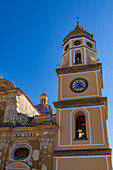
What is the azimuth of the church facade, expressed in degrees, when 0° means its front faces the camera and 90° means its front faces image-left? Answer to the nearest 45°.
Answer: approximately 0°
